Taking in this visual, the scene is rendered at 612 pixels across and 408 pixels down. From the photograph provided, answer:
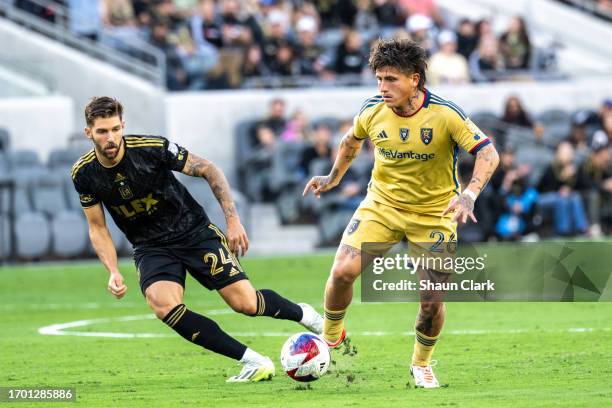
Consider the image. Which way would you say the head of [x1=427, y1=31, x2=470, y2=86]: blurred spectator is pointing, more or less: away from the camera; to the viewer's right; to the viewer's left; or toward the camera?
toward the camera

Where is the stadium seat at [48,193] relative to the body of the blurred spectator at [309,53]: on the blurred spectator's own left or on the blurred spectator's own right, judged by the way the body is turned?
on the blurred spectator's own right

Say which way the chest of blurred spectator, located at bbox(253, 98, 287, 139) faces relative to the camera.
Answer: toward the camera

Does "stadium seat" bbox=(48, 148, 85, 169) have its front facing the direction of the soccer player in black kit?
yes

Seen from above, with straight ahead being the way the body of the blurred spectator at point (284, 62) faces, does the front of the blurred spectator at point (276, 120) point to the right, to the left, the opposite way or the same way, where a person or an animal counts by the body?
the same way

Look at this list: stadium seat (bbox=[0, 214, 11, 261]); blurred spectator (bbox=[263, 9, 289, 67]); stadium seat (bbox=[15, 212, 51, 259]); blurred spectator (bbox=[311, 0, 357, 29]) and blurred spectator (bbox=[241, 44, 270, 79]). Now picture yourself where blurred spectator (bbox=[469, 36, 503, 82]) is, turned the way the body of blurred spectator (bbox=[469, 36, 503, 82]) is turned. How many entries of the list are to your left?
0

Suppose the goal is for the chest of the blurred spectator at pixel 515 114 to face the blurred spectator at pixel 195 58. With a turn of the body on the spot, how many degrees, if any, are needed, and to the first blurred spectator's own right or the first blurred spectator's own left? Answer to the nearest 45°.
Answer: approximately 90° to the first blurred spectator's own right

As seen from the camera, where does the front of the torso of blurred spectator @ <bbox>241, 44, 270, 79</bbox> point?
toward the camera

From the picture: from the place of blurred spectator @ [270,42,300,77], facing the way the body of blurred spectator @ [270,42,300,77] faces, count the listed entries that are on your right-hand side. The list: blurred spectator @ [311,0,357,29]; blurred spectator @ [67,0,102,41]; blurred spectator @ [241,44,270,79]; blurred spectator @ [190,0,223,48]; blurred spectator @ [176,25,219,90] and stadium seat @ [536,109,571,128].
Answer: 4

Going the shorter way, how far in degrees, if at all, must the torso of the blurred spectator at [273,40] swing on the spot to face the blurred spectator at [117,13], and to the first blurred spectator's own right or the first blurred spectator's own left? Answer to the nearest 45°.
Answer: approximately 90° to the first blurred spectator's own right

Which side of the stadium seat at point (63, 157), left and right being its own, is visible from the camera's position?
front

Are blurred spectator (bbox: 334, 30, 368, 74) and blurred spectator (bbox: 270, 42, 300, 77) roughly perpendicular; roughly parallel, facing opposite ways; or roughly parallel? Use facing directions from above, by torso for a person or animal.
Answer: roughly parallel

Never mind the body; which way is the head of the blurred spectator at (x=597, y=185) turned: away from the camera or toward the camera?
toward the camera

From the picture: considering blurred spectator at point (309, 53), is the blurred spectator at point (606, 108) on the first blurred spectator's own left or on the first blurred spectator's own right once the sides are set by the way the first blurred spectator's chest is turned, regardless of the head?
on the first blurred spectator's own left

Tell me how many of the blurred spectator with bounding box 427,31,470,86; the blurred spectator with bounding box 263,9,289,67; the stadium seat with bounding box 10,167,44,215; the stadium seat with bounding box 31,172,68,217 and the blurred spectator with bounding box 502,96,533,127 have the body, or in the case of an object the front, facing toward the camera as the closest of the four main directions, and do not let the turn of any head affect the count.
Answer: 5

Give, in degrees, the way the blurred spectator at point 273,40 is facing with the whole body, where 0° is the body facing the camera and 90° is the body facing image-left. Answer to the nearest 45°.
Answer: approximately 0°
